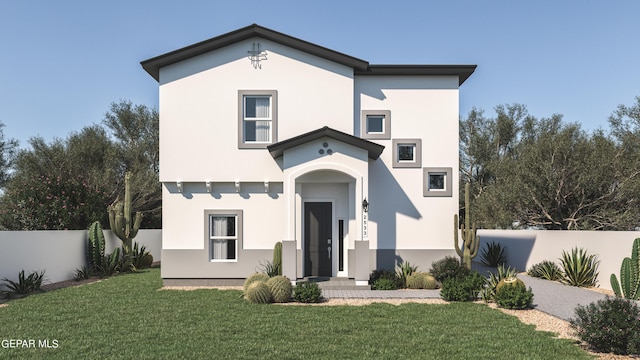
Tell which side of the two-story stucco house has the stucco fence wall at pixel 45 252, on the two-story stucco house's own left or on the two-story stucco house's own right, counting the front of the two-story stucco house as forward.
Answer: on the two-story stucco house's own right

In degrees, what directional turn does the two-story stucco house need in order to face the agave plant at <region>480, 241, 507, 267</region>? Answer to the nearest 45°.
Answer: approximately 135° to its left

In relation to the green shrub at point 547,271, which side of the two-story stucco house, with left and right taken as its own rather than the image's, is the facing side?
left

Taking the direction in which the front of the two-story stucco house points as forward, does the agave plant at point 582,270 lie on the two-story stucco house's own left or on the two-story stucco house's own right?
on the two-story stucco house's own left

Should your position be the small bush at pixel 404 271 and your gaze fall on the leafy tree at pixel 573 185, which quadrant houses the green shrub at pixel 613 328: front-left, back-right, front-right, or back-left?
back-right

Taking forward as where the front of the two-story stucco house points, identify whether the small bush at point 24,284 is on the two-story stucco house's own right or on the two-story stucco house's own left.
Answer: on the two-story stucco house's own right

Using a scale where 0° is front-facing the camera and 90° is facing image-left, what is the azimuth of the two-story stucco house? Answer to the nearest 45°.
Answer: approximately 0°

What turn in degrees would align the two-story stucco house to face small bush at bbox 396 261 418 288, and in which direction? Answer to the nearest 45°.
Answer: approximately 90° to its left
